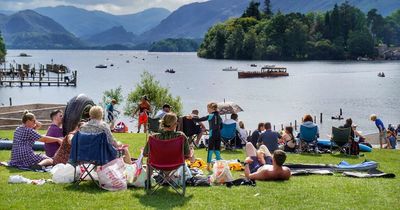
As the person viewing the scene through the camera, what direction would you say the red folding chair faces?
facing away from the viewer

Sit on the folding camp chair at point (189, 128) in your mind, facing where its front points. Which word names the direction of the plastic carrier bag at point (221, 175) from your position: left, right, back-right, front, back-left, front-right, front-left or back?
back-right

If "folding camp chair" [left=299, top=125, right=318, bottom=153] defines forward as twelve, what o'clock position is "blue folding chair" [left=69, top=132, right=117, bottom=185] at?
The blue folding chair is roughly at 7 o'clock from the folding camp chair.

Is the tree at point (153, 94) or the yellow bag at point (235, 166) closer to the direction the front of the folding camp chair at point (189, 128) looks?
the tree

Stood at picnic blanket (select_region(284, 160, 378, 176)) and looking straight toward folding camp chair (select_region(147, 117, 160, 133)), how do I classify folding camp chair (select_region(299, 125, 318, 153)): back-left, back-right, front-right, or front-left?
front-right

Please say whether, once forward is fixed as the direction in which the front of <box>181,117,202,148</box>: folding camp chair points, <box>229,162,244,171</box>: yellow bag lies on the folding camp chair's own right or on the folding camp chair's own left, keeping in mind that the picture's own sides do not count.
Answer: on the folding camp chair's own right

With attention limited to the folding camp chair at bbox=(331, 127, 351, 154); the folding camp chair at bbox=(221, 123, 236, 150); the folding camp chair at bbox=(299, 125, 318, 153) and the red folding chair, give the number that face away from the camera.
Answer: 4

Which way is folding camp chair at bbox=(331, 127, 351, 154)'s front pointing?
away from the camera

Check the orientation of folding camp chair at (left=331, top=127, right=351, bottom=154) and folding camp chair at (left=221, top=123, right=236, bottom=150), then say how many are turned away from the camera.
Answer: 2

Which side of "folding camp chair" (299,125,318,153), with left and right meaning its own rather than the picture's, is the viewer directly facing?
back

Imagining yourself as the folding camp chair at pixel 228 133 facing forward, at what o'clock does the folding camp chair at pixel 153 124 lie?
the folding camp chair at pixel 153 124 is roughly at 10 o'clock from the folding camp chair at pixel 228 133.

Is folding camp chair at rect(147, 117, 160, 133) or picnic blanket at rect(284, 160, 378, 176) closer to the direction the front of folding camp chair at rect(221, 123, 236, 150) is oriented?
the folding camp chair

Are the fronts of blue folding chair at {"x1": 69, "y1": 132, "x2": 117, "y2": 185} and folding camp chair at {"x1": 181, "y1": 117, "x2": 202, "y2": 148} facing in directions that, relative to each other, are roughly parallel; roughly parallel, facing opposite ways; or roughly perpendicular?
roughly parallel

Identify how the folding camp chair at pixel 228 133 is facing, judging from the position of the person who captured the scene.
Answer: facing away from the viewer

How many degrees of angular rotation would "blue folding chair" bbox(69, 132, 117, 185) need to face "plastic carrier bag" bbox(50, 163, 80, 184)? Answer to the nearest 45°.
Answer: approximately 90° to its left

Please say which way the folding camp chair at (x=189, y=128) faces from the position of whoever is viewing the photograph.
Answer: facing away from the viewer and to the right of the viewer
